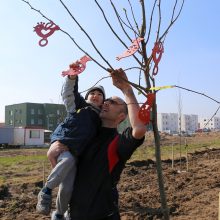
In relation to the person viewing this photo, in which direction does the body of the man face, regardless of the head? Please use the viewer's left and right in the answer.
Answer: facing the viewer and to the left of the viewer

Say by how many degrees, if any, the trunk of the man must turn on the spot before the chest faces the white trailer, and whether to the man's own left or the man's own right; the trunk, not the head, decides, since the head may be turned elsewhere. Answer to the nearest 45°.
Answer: approximately 135° to the man's own right
